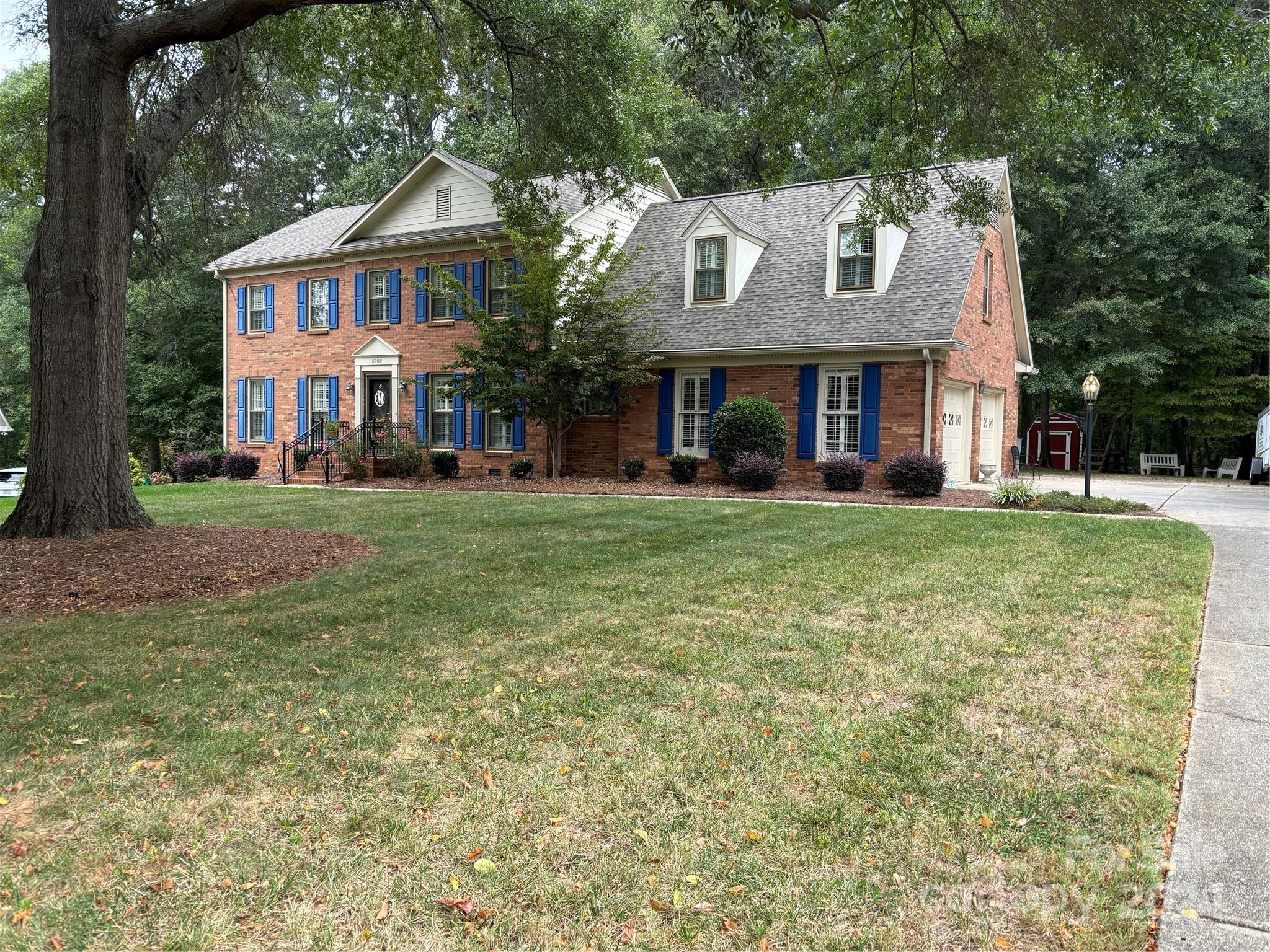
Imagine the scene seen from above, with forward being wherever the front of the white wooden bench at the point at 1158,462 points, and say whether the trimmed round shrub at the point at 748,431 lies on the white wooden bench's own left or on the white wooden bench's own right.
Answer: on the white wooden bench's own right

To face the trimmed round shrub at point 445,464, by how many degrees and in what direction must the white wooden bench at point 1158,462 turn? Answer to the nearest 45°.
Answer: approximately 90° to its right

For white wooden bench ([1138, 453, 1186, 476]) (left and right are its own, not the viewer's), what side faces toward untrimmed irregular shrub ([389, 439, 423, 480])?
right

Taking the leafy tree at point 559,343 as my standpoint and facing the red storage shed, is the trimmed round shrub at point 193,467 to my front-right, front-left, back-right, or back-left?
back-left

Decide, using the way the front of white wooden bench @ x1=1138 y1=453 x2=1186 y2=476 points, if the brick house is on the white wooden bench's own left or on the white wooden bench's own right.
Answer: on the white wooden bench's own right

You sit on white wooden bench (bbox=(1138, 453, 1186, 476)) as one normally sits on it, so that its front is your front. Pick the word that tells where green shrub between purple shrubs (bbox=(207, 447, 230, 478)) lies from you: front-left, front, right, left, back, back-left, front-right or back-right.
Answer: right

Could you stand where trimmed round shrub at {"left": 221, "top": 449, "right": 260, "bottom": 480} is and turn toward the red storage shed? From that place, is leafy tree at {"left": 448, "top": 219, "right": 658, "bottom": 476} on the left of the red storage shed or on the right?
right

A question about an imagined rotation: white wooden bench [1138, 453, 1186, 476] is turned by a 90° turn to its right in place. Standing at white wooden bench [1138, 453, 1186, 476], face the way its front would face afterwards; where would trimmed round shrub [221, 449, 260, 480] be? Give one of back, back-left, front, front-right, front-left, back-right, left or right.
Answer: front

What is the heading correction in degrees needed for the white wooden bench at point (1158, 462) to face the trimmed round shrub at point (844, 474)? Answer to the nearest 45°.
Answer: approximately 45° to its right

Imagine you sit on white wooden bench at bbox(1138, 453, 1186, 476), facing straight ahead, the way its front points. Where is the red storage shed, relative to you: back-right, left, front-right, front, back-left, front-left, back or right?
back-right

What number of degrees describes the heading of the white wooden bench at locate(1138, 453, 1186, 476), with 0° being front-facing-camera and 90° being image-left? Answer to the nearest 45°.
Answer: approximately 315°

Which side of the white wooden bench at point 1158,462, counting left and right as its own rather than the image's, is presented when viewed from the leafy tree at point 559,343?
right
